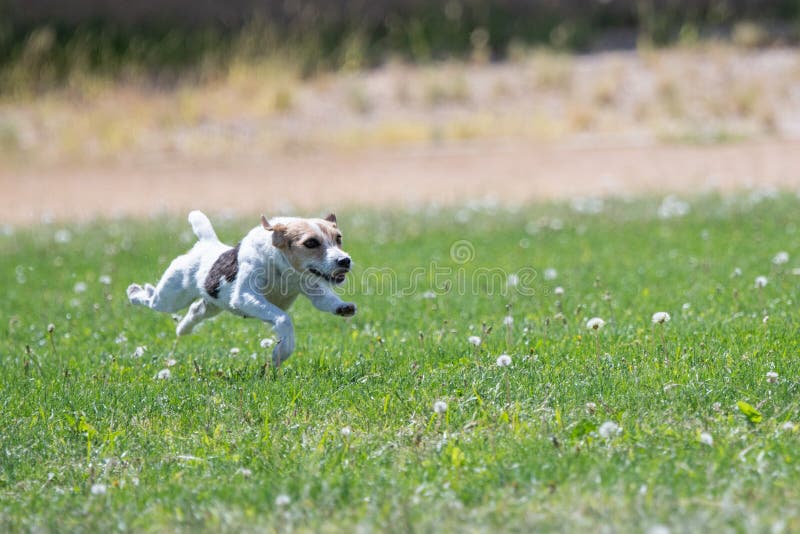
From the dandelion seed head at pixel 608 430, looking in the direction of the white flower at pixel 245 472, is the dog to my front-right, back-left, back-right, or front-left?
front-right

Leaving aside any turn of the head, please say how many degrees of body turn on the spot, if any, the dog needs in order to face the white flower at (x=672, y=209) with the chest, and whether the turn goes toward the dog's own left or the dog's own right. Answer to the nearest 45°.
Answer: approximately 90° to the dog's own left

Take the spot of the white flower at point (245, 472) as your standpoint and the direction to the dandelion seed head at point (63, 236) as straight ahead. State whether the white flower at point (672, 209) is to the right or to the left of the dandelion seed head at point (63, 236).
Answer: right

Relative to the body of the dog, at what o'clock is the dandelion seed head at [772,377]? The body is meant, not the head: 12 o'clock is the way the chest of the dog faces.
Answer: The dandelion seed head is roughly at 11 o'clock from the dog.

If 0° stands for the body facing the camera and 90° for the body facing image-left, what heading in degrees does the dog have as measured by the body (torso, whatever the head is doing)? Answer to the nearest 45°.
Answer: approximately 315°

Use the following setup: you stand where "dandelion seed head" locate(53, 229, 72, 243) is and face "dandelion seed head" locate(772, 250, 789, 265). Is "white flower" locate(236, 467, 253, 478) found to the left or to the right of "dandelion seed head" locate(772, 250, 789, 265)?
right

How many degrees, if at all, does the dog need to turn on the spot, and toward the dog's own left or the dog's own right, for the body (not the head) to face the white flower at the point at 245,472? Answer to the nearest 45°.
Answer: approximately 45° to the dog's own right

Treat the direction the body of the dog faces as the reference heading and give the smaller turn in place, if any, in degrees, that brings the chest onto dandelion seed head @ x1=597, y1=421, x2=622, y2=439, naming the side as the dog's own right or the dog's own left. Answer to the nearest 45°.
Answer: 0° — it already faces it

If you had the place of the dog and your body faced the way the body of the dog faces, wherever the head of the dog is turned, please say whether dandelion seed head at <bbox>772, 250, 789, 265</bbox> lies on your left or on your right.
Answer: on your left

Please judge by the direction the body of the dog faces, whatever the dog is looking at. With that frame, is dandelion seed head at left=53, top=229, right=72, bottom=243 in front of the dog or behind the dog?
behind
